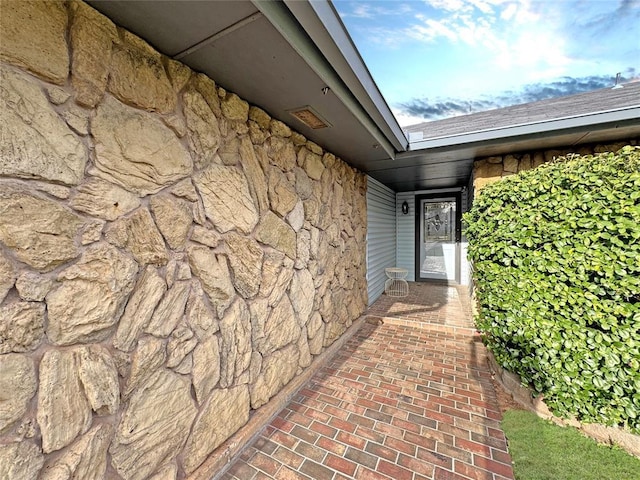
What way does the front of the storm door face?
toward the camera

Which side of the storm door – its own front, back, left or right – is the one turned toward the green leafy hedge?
front
